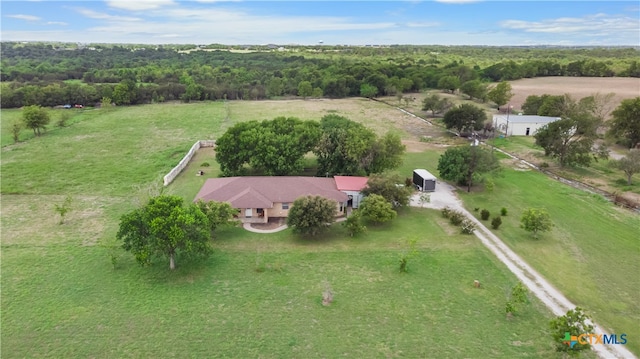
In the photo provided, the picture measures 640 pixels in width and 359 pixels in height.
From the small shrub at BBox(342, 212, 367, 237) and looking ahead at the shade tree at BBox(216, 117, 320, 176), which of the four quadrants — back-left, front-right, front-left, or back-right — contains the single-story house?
front-left

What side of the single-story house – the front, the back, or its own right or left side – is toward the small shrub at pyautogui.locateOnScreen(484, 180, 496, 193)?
left

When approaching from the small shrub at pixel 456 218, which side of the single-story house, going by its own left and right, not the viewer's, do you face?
left

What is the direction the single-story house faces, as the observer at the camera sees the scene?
facing the viewer

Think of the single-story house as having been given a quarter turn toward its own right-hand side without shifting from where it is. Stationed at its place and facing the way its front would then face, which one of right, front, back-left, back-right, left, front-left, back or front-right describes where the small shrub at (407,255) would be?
back-left

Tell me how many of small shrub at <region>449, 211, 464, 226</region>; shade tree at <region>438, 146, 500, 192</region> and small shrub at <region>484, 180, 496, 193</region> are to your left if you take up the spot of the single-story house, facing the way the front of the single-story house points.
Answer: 3

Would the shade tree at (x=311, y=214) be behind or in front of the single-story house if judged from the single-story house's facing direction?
in front

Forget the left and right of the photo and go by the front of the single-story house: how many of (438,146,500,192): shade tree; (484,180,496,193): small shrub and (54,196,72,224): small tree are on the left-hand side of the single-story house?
2

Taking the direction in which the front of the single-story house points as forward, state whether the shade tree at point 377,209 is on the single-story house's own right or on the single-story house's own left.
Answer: on the single-story house's own left

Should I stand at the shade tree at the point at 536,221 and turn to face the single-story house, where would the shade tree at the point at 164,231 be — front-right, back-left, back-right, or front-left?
front-left

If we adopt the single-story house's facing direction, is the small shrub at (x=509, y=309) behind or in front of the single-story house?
in front

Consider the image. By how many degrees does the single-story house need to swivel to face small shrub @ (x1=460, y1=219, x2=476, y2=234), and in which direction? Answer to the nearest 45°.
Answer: approximately 90° to its left

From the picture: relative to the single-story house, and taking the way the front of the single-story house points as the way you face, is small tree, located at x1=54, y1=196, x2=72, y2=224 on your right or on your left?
on your right

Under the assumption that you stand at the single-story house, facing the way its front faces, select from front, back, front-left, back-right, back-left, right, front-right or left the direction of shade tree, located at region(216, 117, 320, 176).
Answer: back

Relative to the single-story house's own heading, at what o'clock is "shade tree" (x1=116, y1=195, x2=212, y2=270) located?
The shade tree is roughly at 1 o'clock from the single-story house.

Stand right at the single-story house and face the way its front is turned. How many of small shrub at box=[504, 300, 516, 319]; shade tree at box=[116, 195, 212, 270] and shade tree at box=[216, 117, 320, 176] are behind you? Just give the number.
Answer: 1

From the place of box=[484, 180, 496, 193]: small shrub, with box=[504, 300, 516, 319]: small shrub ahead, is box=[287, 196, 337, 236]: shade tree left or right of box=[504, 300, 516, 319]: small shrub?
right
